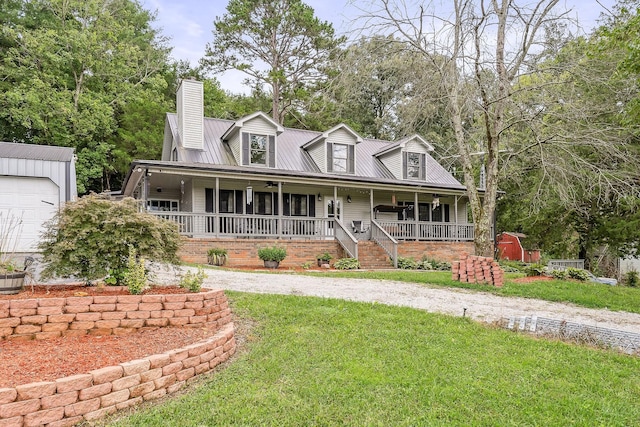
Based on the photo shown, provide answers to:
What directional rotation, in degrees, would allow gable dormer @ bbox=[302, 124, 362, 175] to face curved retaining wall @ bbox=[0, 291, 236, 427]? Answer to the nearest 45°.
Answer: approximately 45° to its right

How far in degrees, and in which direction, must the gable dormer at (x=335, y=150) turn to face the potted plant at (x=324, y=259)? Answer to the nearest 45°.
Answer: approximately 45° to its right

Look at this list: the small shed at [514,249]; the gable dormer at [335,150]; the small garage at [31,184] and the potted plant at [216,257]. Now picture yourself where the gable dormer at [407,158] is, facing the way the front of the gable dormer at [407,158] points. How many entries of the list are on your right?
3

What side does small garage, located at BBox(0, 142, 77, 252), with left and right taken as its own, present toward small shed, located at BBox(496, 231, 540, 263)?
left

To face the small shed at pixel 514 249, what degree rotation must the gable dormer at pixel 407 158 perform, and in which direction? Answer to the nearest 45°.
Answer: approximately 90° to its left

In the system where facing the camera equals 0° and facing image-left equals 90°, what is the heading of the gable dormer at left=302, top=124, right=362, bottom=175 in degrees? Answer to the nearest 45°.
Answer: approximately 315°

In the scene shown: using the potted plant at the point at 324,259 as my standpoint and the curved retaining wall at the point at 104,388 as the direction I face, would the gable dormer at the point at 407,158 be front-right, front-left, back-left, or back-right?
back-left

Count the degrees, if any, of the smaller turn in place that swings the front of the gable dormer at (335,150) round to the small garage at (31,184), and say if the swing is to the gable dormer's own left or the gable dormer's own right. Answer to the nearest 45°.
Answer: approximately 90° to the gable dormer's own right
